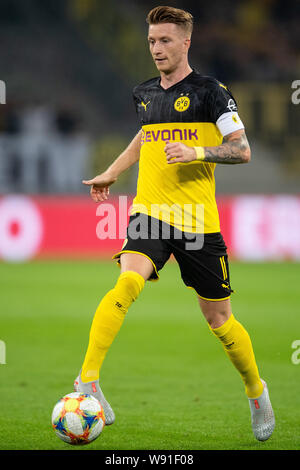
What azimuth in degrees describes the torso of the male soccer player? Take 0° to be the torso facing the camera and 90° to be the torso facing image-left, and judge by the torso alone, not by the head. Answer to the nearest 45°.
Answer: approximately 45°

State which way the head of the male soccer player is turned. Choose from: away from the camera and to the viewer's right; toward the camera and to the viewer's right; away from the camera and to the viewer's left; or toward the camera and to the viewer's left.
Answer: toward the camera and to the viewer's left
